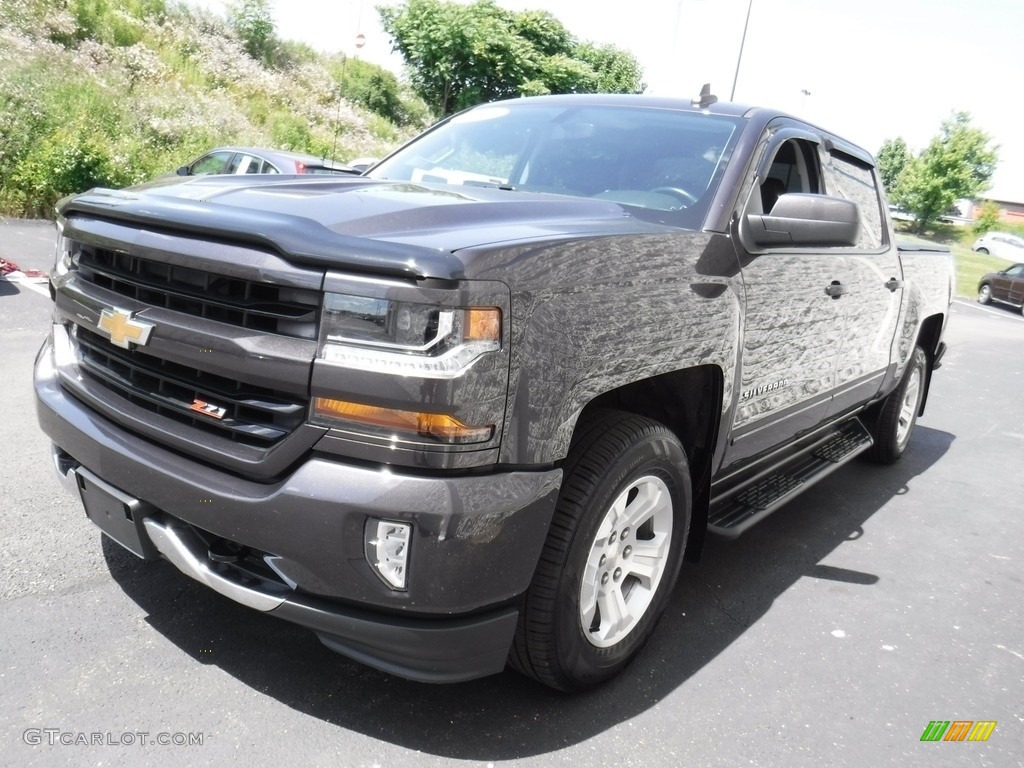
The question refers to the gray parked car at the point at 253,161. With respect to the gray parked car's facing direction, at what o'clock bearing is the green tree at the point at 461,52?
The green tree is roughly at 2 o'clock from the gray parked car.

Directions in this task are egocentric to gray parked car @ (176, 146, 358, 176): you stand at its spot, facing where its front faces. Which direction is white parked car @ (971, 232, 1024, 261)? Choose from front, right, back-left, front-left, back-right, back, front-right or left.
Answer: right

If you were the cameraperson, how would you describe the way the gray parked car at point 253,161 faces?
facing away from the viewer and to the left of the viewer

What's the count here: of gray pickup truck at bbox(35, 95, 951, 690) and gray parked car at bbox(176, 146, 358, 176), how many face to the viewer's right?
0

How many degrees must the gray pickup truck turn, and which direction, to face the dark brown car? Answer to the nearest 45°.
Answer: approximately 180°

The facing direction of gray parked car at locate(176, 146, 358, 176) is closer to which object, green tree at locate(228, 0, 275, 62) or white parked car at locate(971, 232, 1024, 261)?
the green tree

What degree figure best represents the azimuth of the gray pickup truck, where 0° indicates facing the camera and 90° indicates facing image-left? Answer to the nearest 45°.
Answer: approximately 45°

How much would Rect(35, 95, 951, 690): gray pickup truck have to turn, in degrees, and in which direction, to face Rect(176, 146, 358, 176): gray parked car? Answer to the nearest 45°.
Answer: approximately 135° to its right

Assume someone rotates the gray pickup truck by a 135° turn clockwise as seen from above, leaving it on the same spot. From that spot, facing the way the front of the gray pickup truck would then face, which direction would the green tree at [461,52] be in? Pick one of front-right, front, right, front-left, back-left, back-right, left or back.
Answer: front

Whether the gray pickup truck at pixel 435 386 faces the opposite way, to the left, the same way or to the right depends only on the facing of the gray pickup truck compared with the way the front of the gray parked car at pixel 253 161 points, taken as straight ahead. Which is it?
to the left

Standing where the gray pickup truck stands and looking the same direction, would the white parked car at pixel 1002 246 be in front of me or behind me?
behind
